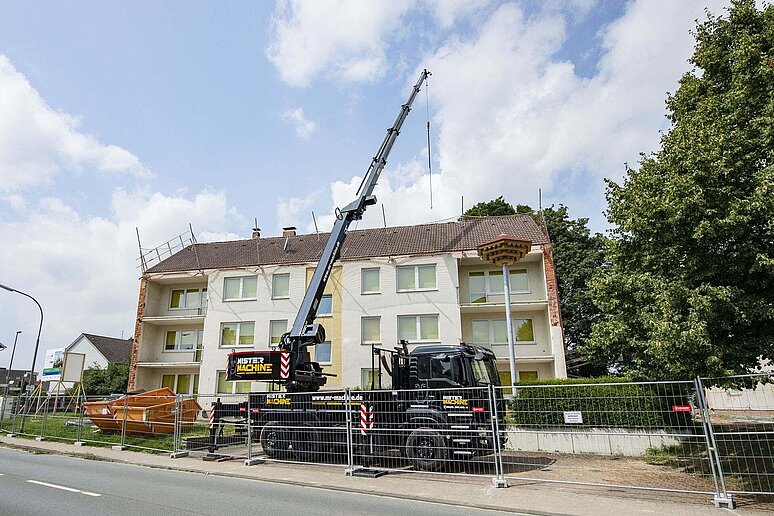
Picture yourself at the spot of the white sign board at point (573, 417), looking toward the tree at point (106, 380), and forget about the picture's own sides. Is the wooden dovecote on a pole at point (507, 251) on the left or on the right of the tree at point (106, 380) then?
right

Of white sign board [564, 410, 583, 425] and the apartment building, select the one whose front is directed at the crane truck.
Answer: the apartment building

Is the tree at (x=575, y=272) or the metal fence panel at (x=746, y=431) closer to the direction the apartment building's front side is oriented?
the metal fence panel

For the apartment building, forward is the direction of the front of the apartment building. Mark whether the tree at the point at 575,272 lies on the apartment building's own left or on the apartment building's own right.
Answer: on the apartment building's own left

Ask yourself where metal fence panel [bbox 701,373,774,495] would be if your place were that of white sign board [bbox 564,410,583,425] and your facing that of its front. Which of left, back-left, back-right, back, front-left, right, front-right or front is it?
front-left

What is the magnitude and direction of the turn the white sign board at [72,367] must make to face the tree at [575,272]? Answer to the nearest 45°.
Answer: approximately 90° to its left

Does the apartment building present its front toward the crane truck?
yes

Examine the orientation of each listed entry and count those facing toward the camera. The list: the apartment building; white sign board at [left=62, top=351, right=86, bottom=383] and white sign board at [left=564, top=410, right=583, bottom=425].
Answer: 3

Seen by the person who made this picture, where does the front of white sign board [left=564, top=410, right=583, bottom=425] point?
facing the viewer

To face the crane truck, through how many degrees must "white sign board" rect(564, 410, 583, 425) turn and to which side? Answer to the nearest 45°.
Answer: approximately 90° to its right

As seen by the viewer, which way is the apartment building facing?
toward the camera
